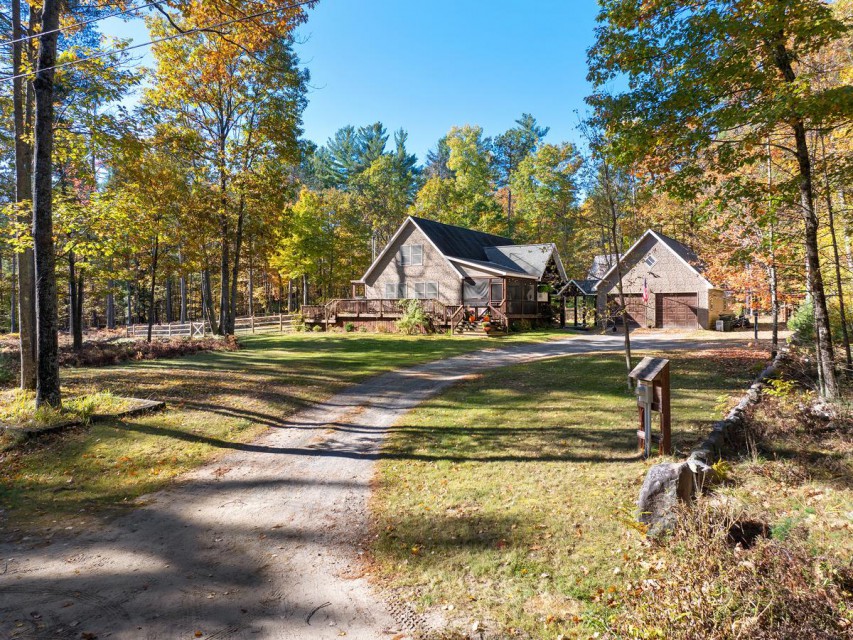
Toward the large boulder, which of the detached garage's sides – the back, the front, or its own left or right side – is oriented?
front

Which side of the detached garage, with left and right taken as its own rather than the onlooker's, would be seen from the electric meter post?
front

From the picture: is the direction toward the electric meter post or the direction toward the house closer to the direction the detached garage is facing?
the electric meter post

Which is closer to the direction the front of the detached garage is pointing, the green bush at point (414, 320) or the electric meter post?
the electric meter post

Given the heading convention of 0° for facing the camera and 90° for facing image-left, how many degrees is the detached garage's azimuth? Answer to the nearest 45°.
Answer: approximately 0°

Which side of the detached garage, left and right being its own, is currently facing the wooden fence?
right

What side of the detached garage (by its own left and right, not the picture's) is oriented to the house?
right

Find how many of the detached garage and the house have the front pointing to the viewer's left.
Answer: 0

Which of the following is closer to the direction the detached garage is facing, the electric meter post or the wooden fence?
the electric meter post
